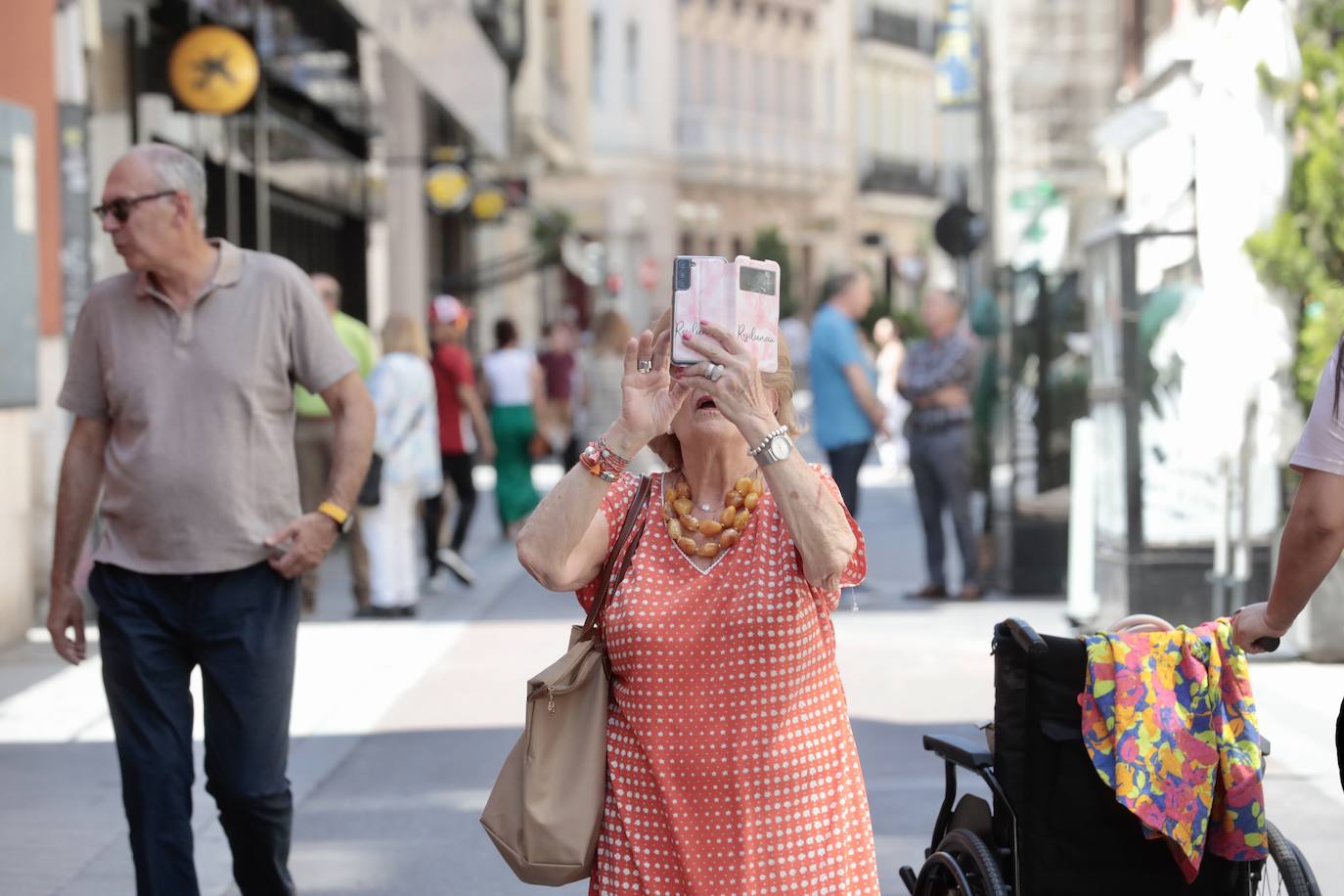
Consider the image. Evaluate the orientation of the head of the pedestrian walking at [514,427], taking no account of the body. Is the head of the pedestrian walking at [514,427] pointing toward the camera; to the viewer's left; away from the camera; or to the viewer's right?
away from the camera

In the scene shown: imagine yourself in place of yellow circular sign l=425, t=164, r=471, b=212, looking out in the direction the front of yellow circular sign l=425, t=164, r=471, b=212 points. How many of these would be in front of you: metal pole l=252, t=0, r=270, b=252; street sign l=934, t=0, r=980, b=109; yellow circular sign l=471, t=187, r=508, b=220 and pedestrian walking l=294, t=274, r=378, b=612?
2

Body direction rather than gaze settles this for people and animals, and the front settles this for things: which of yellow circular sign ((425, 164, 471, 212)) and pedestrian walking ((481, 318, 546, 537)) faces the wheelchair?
the yellow circular sign

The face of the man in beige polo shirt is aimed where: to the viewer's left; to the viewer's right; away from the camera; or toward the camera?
to the viewer's left

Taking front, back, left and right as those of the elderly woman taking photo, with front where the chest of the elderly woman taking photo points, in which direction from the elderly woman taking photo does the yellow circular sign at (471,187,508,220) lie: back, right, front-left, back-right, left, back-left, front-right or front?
back

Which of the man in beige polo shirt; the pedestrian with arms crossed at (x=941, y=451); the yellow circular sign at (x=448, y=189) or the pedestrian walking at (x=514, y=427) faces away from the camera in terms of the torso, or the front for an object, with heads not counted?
the pedestrian walking at (x=514, y=427)

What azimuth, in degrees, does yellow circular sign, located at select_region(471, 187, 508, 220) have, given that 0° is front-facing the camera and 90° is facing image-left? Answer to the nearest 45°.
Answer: approximately 0°

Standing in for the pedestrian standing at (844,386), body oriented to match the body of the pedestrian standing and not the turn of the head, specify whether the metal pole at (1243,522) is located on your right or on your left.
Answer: on your right

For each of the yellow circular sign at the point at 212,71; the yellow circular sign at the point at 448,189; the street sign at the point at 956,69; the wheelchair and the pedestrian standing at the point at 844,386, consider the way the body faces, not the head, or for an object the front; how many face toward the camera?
3
